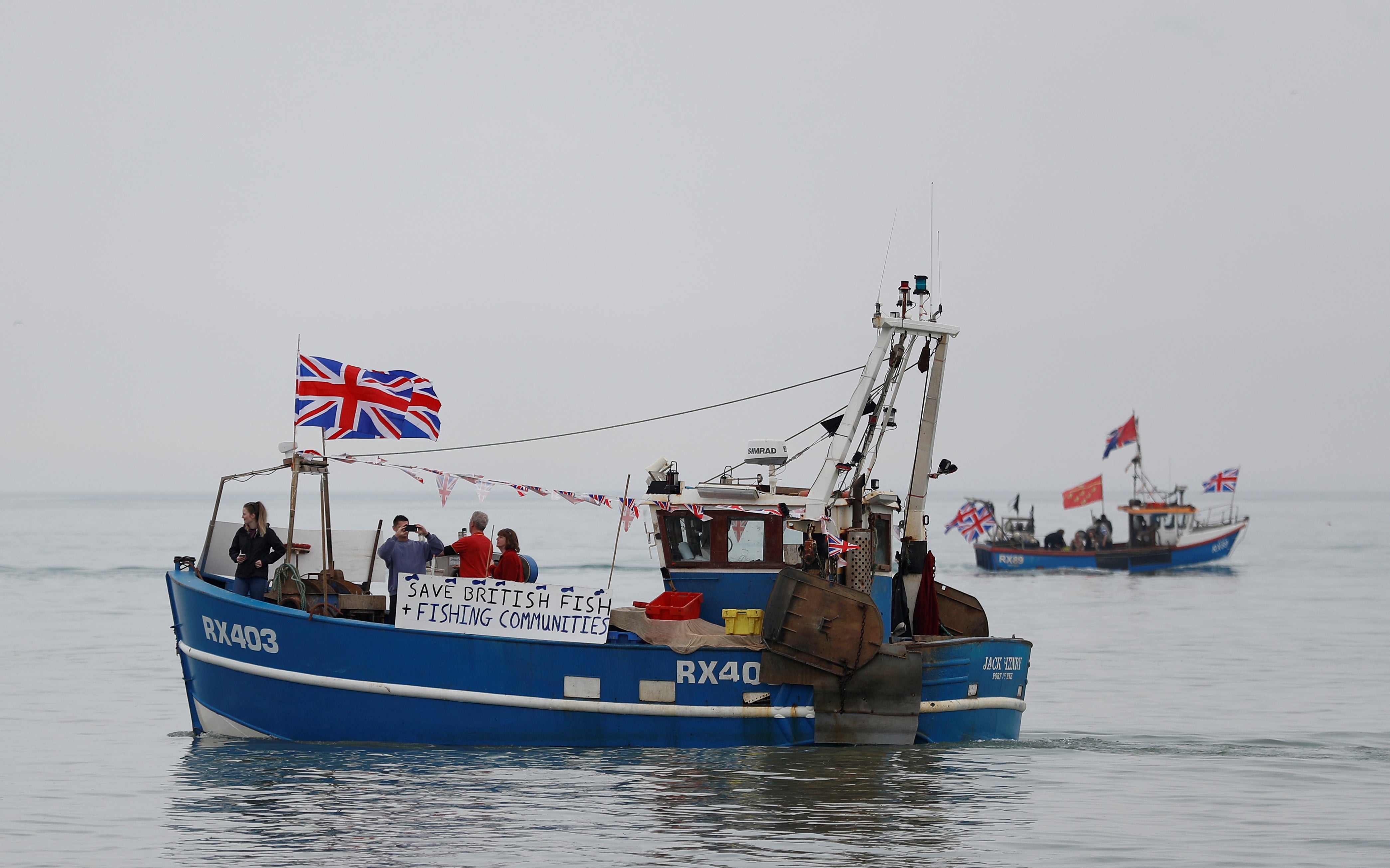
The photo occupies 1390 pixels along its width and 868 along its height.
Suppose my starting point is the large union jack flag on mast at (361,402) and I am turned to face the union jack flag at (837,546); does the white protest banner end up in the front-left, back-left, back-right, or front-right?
front-right

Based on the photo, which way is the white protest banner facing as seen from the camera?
toward the camera

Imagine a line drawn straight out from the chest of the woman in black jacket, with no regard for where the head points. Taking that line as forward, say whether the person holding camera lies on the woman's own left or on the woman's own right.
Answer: on the woman's own left

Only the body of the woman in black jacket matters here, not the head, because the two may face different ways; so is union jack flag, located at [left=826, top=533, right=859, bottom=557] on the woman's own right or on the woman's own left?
on the woman's own left

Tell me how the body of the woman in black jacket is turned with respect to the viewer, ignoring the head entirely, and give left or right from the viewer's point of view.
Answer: facing the viewer and to the left of the viewer

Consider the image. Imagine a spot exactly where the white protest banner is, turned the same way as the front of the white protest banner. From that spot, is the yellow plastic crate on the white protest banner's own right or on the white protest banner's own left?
on the white protest banner's own left

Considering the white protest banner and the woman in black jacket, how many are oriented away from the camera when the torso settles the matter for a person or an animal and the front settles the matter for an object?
0

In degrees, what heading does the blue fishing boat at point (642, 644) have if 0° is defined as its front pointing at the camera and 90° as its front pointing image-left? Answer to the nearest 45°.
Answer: approximately 90°

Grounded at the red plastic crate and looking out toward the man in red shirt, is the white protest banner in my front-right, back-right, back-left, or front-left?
front-left

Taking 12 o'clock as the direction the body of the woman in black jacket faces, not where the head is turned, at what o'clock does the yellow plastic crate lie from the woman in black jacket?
The yellow plastic crate is roughly at 8 o'clock from the woman in black jacket.

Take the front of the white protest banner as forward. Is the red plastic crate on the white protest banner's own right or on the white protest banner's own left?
on the white protest banner's own left

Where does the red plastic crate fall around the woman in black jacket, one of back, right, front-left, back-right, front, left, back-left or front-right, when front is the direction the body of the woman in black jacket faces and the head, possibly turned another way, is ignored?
back-left
